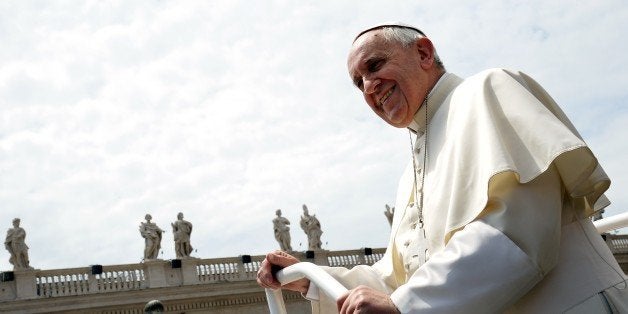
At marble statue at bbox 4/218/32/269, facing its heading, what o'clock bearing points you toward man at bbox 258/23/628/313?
The man is roughly at 12 o'clock from the marble statue.

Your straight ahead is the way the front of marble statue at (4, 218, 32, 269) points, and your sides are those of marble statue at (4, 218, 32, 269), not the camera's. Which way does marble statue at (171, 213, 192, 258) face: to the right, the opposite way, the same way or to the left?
the same way

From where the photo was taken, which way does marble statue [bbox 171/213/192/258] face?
toward the camera

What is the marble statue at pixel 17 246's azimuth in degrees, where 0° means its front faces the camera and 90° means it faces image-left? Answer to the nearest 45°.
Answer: approximately 0°

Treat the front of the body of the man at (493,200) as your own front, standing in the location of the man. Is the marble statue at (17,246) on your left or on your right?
on your right

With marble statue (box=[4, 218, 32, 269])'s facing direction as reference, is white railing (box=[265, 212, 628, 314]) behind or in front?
in front

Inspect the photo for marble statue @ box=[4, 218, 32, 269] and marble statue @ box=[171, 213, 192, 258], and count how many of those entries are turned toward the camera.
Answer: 2

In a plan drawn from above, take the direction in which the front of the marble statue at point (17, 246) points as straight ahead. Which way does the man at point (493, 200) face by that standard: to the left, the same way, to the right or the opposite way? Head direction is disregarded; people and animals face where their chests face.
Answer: to the right

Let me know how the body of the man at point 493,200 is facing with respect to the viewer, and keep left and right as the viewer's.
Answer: facing the viewer and to the left of the viewer

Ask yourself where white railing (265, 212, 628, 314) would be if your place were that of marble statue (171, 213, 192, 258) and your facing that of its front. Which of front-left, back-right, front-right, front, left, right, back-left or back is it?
front

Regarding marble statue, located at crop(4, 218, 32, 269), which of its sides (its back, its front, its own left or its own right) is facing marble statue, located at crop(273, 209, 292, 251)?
left

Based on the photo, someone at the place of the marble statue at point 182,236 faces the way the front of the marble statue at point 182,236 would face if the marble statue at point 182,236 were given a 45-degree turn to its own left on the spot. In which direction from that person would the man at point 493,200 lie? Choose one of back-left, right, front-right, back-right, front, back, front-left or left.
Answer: front-right
